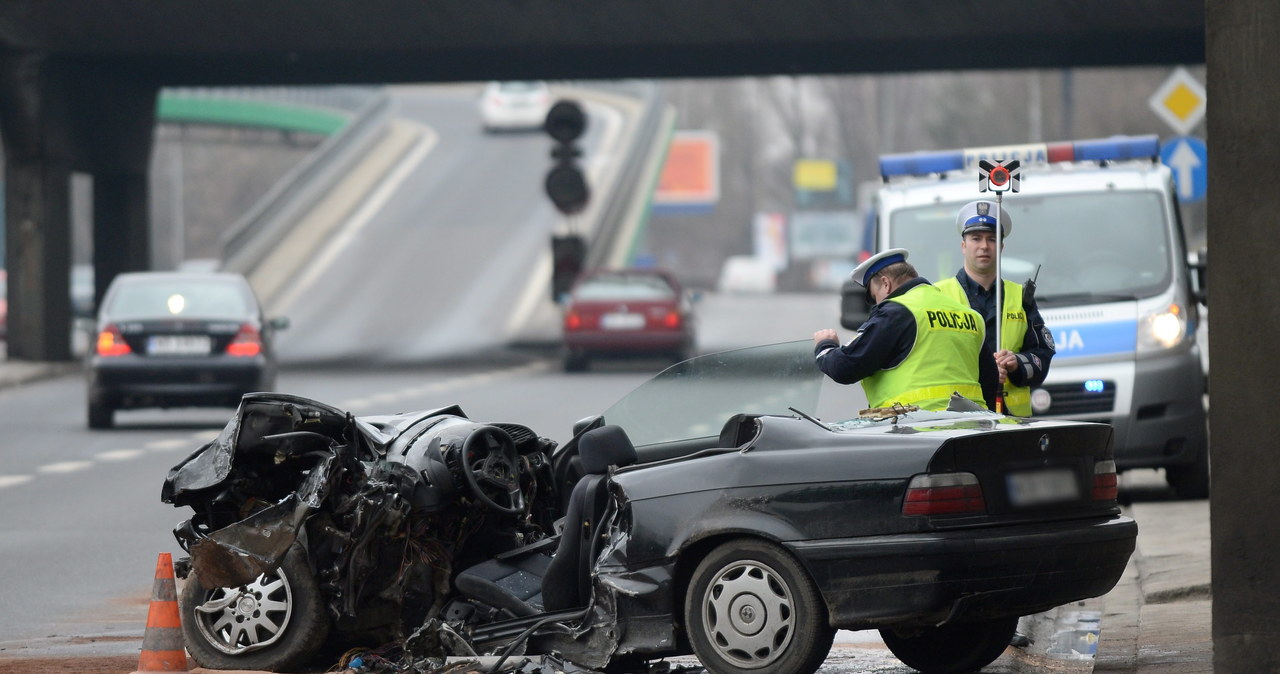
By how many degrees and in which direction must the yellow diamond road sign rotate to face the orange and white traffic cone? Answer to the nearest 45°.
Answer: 0° — it already faces it

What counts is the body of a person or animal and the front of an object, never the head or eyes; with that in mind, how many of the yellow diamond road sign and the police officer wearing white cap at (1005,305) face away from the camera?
0

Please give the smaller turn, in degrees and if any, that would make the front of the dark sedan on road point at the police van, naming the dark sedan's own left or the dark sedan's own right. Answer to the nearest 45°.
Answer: approximately 135° to the dark sedan's own right

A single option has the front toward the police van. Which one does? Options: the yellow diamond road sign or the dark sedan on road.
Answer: the yellow diamond road sign

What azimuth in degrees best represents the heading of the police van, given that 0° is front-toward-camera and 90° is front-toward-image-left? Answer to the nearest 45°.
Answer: approximately 0°

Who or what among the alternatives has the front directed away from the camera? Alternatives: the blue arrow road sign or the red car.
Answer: the red car

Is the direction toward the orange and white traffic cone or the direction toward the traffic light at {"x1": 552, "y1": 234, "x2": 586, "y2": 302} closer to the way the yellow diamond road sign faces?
the orange and white traffic cone

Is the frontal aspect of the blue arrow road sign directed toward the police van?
yes

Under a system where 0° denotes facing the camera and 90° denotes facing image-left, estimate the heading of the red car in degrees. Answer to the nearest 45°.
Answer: approximately 180°
